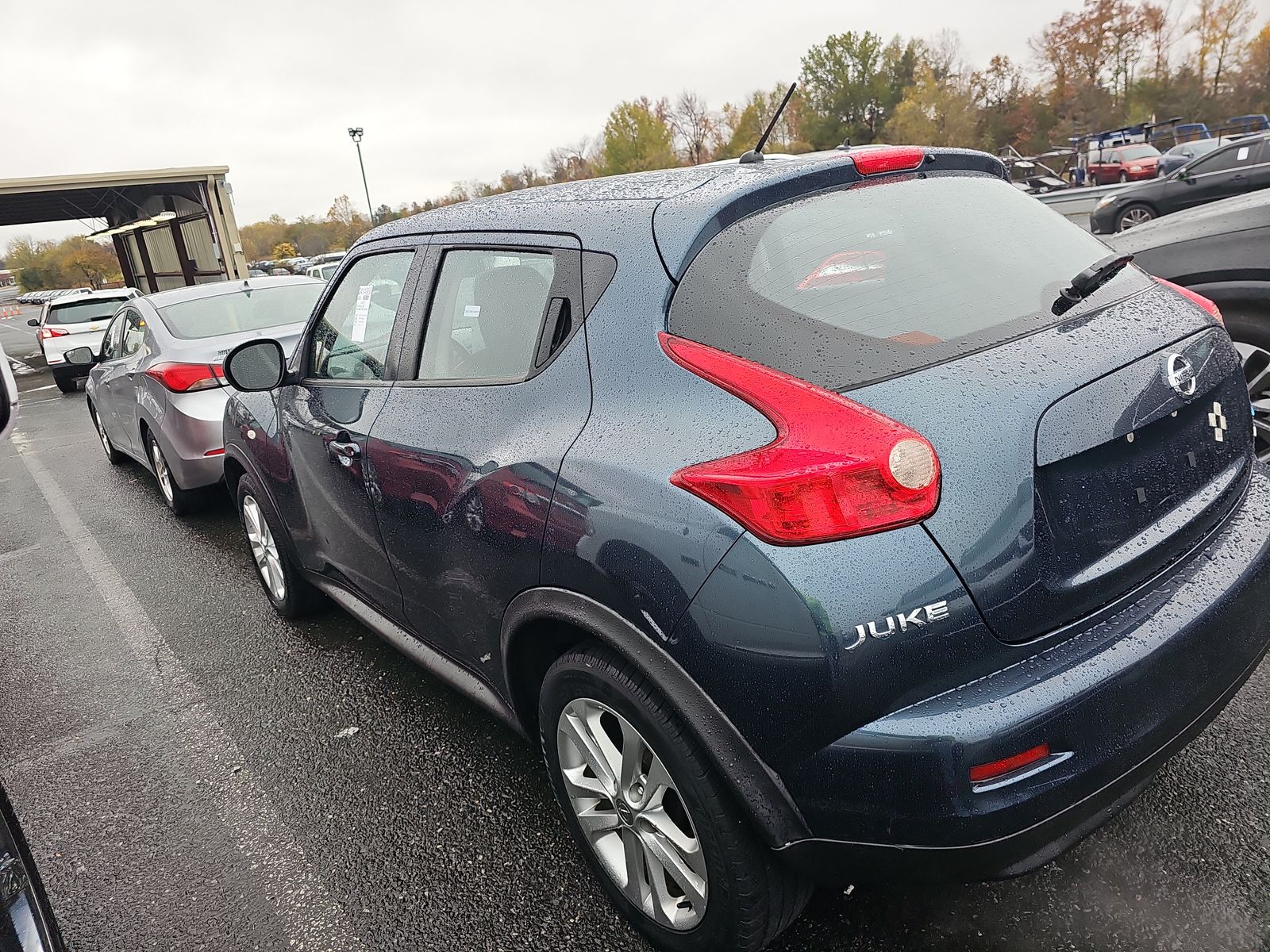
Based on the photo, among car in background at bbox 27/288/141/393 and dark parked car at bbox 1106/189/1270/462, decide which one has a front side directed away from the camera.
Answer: the car in background

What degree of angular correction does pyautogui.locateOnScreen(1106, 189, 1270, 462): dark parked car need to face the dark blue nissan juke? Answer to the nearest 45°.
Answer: approximately 90° to its left

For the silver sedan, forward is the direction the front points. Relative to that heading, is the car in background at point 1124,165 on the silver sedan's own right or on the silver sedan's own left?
on the silver sedan's own right

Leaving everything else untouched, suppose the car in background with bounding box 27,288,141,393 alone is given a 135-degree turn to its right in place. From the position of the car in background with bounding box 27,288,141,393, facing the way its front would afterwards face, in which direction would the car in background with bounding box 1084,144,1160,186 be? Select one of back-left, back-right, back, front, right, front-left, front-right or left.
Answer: front-left

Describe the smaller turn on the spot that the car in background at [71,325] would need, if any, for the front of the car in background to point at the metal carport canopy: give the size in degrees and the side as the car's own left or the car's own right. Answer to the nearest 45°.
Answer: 0° — it already faces it

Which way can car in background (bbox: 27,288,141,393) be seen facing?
away from the camera

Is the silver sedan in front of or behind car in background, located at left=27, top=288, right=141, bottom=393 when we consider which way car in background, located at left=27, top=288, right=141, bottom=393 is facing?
behind

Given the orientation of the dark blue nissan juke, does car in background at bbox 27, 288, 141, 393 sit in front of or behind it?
in front

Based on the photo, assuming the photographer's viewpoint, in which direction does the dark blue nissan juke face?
facing away from the viewer and to the left of the viewer

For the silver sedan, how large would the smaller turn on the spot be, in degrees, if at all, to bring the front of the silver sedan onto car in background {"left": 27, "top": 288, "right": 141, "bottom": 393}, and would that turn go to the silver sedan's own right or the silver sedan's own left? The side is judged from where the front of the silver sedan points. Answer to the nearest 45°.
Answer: approximately 45° to the silver sedan's own right

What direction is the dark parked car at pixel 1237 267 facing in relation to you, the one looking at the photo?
facing to the left of the viewer

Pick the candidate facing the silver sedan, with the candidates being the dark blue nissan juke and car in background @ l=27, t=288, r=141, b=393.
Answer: the dark blue nissan juke
